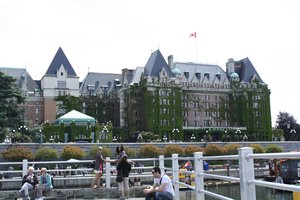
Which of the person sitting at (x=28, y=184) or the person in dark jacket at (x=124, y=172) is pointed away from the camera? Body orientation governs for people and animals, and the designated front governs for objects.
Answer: the person in dark jacket

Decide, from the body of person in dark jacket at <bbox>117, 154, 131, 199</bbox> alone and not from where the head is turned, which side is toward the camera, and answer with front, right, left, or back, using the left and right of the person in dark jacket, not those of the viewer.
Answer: back

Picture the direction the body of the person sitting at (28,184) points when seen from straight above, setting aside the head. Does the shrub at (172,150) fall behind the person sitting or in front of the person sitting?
behind

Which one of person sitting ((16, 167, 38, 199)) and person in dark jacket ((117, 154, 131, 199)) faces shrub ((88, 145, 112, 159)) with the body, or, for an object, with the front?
the person in dark jacket

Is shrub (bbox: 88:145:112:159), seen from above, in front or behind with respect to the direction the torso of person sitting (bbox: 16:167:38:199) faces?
behind

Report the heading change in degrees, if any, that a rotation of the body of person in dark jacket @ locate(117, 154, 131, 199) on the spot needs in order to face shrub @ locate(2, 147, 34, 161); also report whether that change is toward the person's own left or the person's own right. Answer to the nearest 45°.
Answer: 0° — they already face it

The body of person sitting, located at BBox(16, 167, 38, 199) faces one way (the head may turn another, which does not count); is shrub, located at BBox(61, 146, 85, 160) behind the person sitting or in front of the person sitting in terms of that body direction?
behind

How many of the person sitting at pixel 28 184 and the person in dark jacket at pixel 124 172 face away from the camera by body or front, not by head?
1

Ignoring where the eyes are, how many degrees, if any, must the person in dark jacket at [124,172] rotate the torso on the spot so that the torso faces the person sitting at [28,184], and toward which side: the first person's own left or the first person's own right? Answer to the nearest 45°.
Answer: approximately 90° to the first person's own left

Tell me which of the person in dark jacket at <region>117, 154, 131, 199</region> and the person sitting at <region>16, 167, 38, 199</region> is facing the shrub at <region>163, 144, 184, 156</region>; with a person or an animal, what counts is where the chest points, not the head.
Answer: the person in dark jacket

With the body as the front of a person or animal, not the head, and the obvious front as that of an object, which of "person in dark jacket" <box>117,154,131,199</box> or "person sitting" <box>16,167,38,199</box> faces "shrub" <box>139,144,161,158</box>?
the person in dark jacket
